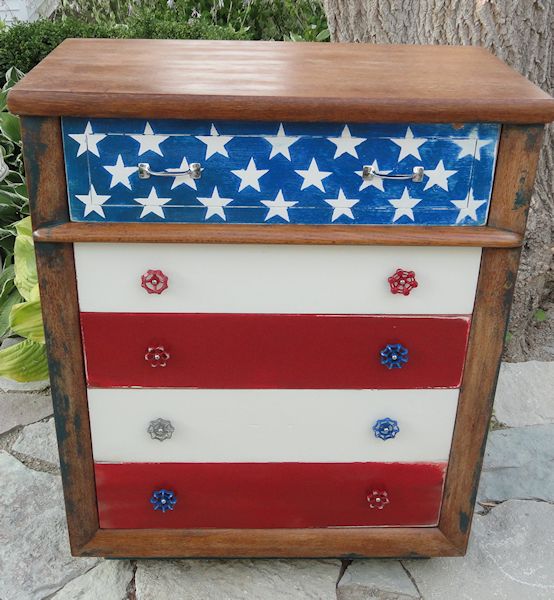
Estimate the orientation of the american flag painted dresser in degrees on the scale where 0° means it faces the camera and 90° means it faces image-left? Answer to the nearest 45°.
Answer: approximately 0°

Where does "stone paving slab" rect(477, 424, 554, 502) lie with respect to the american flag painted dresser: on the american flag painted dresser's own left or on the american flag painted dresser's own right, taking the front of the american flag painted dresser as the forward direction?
on the american flag painted dresser's own left

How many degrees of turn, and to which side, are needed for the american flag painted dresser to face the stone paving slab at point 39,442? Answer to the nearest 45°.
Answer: approximately 135° to its right

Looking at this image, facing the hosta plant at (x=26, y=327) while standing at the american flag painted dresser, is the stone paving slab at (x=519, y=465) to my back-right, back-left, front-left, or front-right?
back-right

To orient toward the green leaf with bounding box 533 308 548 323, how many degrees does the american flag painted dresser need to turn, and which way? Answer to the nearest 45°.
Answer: approximately 135° to its left

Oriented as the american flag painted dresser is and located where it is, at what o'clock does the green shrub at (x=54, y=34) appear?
The green shrub is roughly at 5 o'clock from the american flag painted dresser.

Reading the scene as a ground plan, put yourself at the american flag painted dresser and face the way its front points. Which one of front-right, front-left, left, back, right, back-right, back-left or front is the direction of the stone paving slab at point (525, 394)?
back-left

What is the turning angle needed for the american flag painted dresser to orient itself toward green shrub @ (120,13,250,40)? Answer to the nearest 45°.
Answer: approximately 180°

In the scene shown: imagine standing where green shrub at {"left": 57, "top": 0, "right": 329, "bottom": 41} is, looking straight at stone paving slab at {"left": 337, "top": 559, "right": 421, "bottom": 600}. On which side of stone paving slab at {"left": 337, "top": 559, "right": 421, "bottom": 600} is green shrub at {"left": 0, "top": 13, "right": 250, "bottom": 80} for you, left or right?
right

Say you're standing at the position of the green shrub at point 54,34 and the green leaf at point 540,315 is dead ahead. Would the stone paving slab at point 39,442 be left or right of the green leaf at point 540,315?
right

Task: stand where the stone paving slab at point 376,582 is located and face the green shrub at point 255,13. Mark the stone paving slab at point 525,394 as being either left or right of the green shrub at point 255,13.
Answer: right
